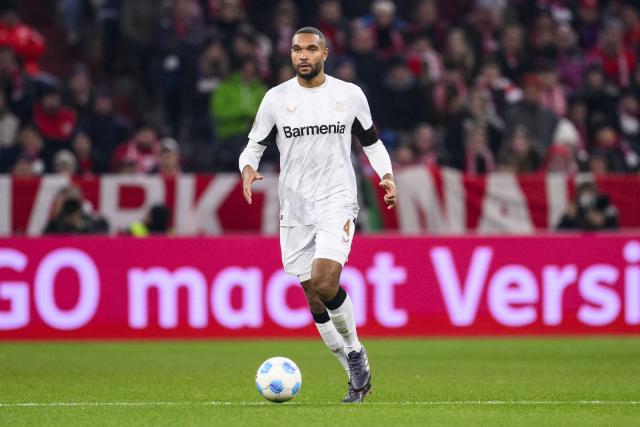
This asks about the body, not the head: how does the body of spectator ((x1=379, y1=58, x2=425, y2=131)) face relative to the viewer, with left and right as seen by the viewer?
facing the viewer

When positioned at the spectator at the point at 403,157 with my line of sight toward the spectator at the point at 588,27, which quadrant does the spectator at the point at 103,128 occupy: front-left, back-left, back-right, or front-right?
back-left

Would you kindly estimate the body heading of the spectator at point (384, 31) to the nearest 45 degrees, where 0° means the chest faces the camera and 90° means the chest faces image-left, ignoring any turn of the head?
approximately 0°

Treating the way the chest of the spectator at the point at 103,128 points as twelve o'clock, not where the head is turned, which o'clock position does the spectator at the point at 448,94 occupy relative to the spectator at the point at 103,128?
the spectator at the point at 448,94 is roughly at 9 o'clock from the spectator at the point at 103,128.

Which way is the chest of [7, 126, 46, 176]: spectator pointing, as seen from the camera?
toward the camera

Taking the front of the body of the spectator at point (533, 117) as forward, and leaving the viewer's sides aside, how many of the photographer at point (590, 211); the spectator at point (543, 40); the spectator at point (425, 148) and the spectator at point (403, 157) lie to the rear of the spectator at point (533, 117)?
1

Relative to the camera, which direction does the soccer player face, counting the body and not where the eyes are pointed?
toward the camera

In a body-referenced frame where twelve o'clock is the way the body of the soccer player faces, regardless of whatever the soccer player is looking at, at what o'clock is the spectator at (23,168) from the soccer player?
The spectator is roughly at 5 o'clock from the soccer player.

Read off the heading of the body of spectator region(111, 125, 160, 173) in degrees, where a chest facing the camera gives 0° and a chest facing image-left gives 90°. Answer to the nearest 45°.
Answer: approximately 0°

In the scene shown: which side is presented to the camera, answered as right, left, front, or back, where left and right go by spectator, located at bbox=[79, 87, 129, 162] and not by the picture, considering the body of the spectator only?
front

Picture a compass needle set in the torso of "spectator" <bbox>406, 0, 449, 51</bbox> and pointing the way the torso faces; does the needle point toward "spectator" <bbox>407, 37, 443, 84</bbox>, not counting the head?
yes

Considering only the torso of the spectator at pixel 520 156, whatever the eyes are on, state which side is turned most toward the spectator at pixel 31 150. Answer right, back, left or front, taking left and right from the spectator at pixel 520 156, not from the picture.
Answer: right

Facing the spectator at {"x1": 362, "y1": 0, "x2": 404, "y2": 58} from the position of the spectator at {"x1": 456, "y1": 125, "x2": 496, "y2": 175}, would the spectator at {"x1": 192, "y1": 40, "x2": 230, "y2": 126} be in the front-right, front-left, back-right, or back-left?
front-left
